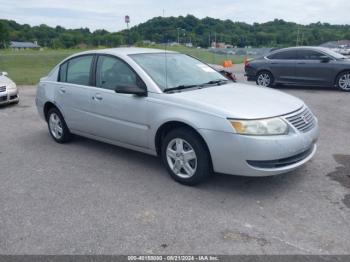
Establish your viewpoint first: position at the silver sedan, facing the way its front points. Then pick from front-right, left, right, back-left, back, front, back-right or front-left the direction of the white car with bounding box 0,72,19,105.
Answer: back

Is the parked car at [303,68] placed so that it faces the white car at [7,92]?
no

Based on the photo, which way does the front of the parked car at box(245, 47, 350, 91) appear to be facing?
to the viewer's right

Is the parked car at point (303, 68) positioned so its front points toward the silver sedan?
no

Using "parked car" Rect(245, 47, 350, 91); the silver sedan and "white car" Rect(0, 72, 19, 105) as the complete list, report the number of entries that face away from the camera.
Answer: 0

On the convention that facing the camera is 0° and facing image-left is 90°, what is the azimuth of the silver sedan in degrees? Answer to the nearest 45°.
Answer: approximately 315°

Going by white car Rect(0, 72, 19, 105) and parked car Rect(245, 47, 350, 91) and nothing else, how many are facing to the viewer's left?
0

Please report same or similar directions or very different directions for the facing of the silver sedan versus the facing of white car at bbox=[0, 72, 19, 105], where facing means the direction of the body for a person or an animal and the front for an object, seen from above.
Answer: same or similar directions

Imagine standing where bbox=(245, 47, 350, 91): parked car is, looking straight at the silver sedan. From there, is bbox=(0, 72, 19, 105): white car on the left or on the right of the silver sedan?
right

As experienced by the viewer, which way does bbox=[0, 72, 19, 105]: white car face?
facing the viewer and to the right of the viewer

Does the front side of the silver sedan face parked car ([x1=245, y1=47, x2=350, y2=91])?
no
